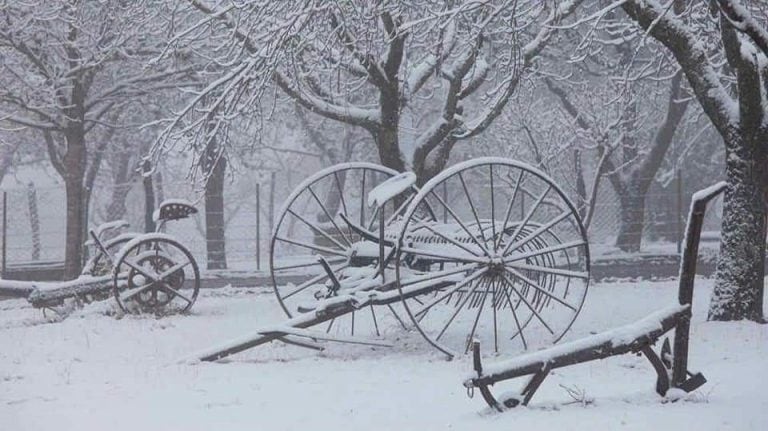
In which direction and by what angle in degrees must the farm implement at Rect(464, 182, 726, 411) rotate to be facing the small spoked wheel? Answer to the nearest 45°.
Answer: approximately 45° to its right

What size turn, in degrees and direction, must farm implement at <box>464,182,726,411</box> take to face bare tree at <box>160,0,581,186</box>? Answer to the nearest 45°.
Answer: approximately 45° to its right

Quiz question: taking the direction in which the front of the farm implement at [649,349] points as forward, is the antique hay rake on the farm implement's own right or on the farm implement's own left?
on the farm implement's own right

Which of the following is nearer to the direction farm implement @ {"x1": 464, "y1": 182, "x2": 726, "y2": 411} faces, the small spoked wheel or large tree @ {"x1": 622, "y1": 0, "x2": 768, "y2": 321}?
the small spoked wheel

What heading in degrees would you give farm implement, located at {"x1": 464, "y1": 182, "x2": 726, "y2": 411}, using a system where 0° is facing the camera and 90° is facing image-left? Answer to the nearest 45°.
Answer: approximately 90°

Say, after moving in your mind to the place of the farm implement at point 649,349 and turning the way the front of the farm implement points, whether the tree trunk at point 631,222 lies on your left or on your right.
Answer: on your right
